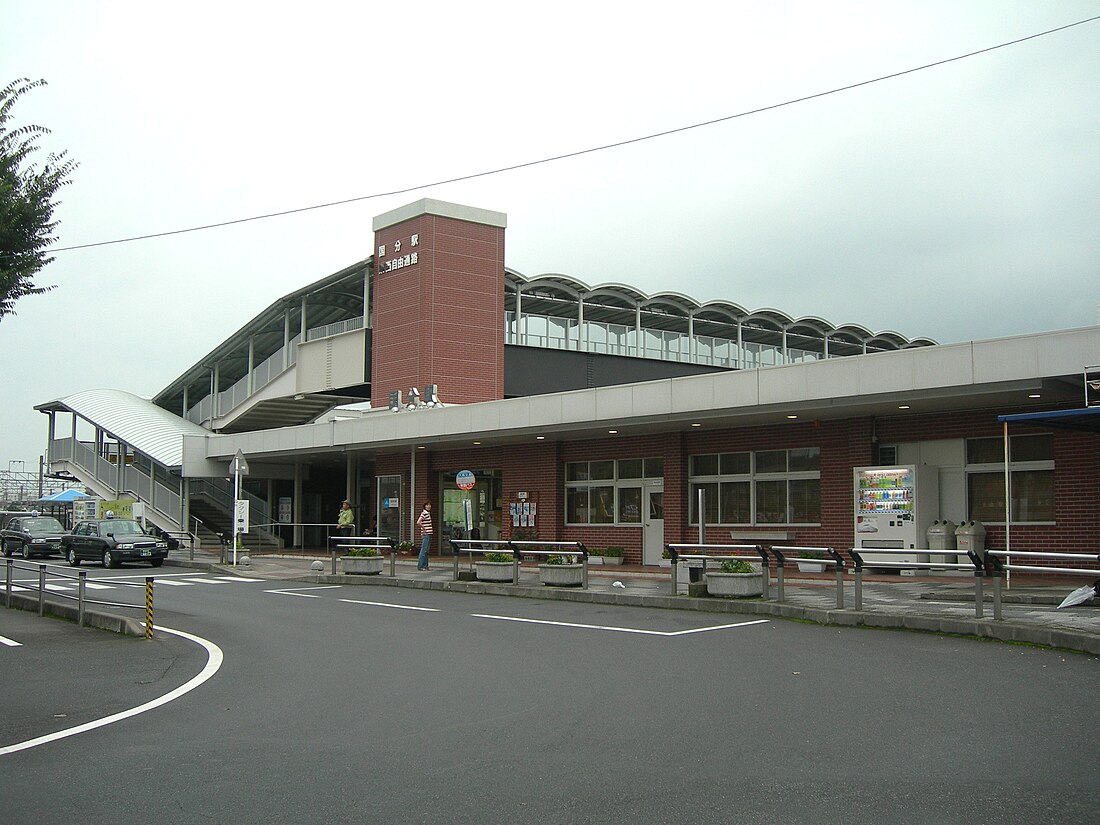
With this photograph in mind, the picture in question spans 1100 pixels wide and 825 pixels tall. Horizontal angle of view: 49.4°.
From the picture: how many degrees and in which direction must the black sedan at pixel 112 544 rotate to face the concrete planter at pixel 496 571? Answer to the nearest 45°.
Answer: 0° — it already faces it

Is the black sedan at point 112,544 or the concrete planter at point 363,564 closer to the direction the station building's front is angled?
the concrete planter

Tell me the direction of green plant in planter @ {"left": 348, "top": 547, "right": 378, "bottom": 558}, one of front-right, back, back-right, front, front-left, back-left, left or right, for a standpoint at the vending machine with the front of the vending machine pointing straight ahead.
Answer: front-right

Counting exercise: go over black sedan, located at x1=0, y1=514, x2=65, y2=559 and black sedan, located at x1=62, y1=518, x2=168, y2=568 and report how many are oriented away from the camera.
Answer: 0

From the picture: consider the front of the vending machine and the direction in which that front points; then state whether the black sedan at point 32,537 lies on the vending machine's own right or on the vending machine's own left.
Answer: on the vending machine's own right

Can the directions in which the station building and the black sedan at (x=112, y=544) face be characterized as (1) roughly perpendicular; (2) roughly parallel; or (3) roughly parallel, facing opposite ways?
roughly perpendicular

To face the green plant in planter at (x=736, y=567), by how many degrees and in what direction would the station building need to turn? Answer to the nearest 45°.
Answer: approximately 45° to its left

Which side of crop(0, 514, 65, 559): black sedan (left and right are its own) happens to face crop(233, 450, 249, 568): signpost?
front

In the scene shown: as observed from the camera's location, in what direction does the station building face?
facing the viewer and to the left of the viewer

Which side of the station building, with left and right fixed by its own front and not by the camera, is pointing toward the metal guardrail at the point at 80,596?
front

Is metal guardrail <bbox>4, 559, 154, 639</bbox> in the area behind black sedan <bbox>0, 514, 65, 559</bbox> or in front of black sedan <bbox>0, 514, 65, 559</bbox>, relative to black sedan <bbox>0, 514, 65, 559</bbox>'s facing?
in front

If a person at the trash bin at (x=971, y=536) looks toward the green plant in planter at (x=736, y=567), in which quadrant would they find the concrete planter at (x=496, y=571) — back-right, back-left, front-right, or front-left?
front-right

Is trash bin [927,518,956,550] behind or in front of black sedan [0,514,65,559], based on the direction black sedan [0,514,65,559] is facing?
in front
